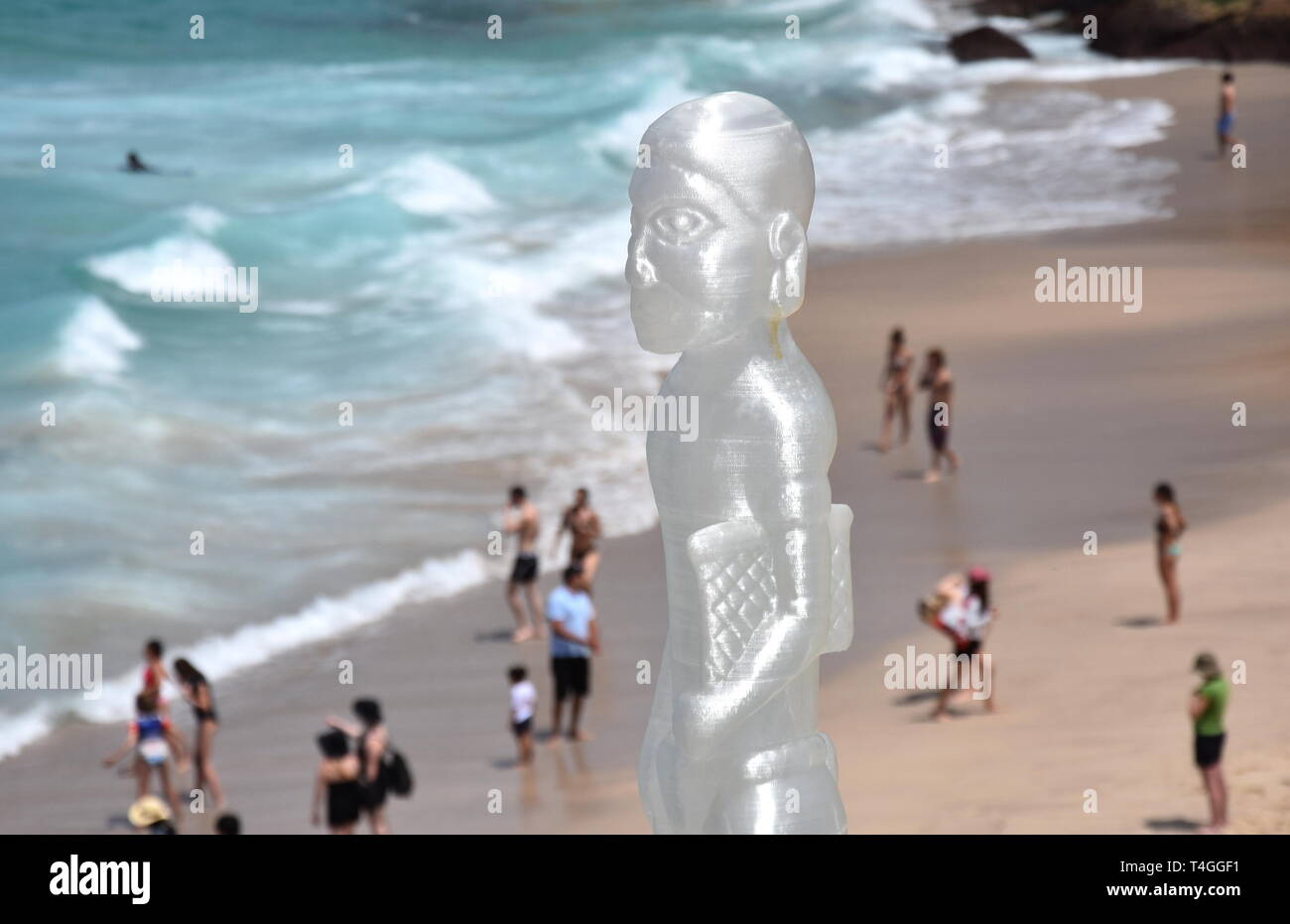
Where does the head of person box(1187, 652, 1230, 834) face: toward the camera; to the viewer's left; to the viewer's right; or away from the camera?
to the viewer's left

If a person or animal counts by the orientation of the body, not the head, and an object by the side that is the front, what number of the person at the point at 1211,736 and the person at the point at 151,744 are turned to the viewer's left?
1

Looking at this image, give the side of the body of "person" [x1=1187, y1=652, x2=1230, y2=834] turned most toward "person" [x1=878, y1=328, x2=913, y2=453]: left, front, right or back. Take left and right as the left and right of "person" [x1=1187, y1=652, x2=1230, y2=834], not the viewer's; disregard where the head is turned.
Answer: right

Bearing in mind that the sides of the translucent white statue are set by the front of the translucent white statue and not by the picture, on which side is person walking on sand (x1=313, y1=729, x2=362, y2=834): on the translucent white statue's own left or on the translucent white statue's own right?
on the translucent white statue's own right

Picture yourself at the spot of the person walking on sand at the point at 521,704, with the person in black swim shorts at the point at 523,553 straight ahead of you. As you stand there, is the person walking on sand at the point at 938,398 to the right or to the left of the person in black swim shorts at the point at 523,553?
right

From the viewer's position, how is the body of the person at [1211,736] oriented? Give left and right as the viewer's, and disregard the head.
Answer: facing to the left of the viewer

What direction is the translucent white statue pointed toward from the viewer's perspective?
to the viewer's left

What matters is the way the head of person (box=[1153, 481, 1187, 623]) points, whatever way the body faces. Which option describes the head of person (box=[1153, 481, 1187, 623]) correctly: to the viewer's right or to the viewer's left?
to the viewer's left
